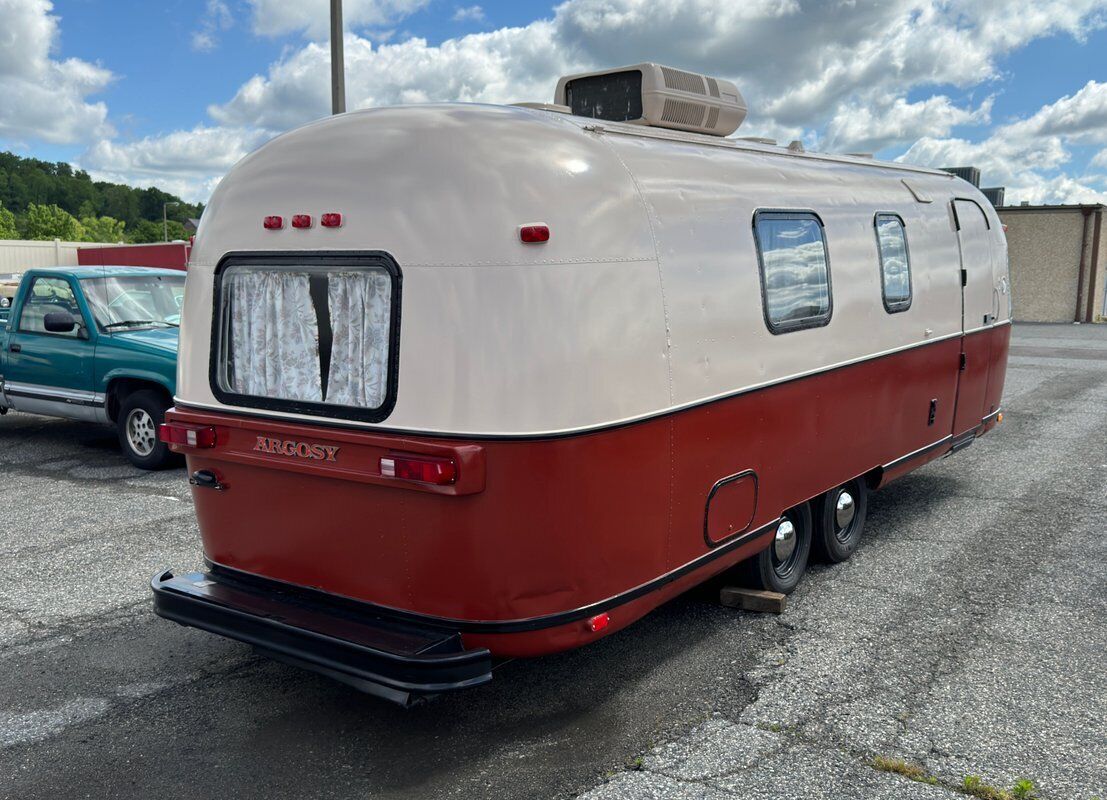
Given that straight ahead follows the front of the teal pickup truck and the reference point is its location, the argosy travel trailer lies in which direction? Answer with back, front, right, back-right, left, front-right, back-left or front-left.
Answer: front-right

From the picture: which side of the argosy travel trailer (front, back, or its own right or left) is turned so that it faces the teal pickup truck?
left

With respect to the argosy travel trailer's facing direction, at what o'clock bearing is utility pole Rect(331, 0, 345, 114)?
The utility pole is roughly at 10 o'clock from the argosy travel trailer.

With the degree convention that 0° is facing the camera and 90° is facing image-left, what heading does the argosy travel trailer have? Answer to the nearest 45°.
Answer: approximately 225°

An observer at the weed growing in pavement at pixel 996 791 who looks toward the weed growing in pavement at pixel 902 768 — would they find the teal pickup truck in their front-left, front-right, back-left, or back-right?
front-right

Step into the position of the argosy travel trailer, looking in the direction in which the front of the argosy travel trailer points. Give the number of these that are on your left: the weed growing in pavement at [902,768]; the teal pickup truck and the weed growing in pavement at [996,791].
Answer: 1

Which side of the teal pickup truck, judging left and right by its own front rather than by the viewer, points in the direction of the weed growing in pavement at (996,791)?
front

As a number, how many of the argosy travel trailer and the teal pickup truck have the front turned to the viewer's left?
0

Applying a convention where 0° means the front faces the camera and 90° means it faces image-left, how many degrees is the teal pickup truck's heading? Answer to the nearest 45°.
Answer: approximately 315°
